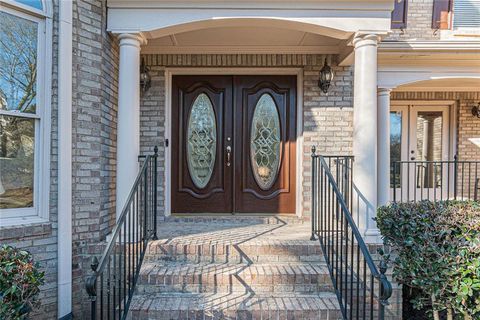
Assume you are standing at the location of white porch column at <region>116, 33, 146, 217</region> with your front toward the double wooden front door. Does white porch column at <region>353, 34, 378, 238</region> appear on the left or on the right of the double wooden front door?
right

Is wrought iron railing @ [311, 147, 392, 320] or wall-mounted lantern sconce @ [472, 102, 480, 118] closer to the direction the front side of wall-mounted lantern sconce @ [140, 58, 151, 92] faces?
the wrought iron railing

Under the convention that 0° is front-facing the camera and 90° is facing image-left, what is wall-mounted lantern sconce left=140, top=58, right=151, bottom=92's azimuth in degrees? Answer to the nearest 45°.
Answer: approximately 0°

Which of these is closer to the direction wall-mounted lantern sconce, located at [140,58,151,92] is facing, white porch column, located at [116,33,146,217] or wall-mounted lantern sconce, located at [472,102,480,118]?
the white porch column

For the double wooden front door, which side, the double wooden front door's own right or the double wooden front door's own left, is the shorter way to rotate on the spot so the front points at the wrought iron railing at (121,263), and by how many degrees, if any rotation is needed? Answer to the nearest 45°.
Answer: approximately 45° to the double wooden front door's own right

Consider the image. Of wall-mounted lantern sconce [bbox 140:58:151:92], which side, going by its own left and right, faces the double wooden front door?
left

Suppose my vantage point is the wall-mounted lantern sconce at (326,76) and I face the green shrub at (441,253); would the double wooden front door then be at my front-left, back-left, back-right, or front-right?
back-right

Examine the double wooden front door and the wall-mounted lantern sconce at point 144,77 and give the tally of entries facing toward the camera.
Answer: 2

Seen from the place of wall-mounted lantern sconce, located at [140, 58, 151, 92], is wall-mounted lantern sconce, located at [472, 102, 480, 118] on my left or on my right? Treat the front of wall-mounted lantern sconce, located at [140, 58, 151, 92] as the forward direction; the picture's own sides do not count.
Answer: on my left

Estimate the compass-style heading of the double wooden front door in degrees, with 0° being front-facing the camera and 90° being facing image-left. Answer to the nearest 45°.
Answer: approximately 0°
